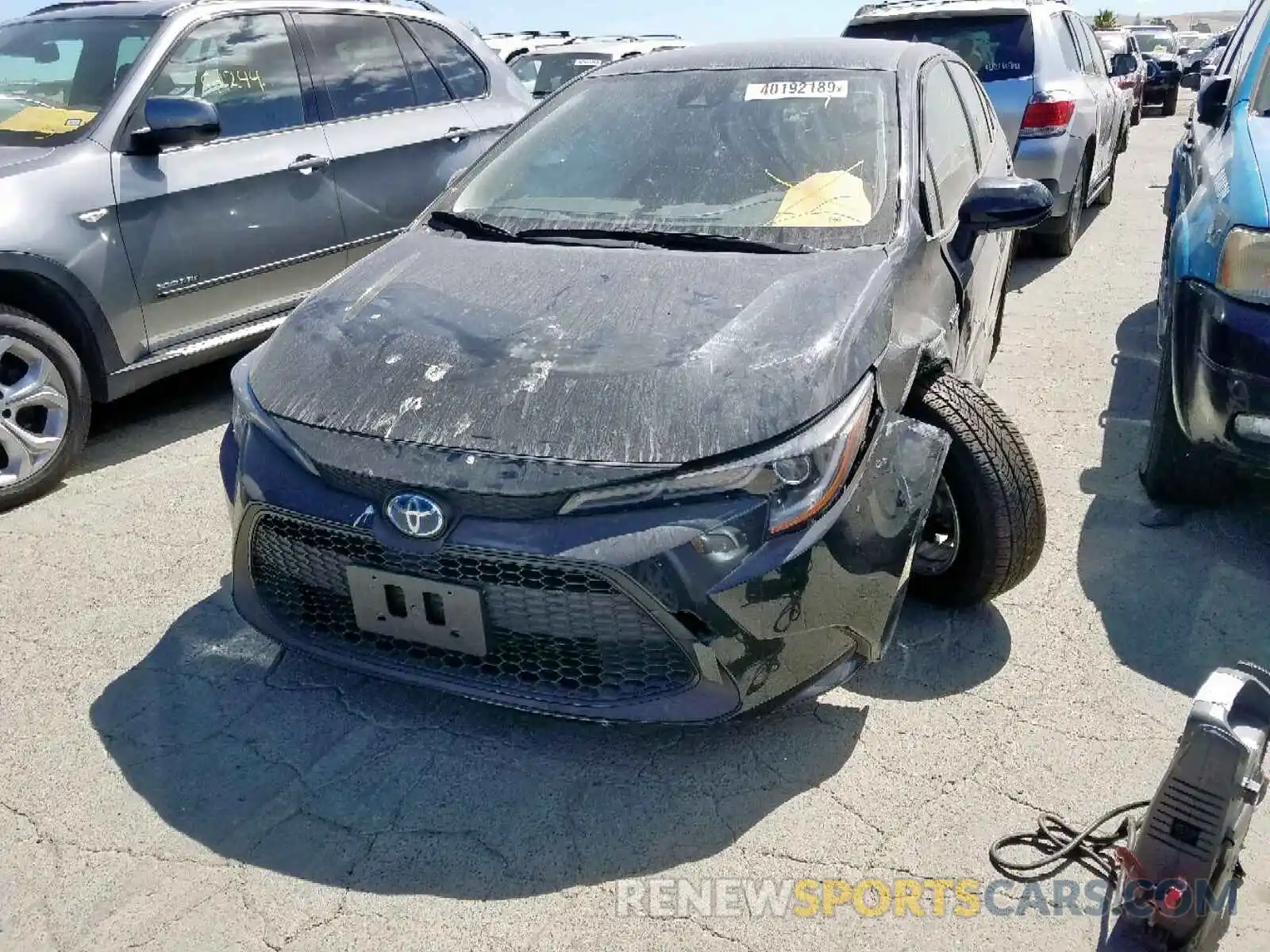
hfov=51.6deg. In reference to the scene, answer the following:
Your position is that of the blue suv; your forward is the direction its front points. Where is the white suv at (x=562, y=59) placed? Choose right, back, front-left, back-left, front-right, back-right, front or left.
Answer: back-right

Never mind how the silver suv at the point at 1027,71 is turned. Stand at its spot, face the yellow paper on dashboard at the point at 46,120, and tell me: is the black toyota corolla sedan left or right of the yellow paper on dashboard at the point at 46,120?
left

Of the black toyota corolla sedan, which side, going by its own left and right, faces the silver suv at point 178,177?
right

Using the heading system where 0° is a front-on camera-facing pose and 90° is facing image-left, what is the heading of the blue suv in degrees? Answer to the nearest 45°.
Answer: approximately 0°

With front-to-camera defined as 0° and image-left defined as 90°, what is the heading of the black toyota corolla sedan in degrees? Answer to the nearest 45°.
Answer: approximately 45°

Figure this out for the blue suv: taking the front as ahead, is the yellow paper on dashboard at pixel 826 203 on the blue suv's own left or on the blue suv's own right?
on the blue suv's own right

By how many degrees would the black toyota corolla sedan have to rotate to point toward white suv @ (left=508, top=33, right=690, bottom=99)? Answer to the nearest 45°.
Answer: approximately 135° to its right

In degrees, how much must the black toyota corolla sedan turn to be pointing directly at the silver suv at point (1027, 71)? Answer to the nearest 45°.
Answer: approximately 180°

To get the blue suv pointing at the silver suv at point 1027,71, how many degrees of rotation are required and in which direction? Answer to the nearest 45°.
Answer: approximately 180°

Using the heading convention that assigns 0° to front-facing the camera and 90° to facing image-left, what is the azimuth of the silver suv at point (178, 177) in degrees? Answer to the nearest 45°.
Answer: approximately 45°
